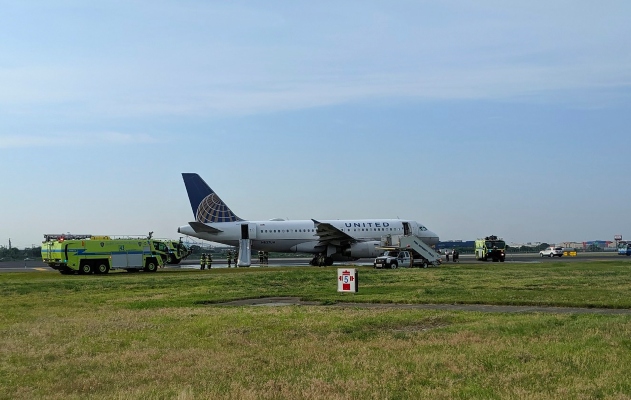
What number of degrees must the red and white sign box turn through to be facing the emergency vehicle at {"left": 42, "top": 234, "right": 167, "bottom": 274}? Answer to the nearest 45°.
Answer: approximately 135° to its right

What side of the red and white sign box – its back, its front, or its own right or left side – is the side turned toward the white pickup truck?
back

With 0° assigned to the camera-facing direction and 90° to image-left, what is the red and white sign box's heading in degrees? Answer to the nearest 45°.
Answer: approximately 0°
